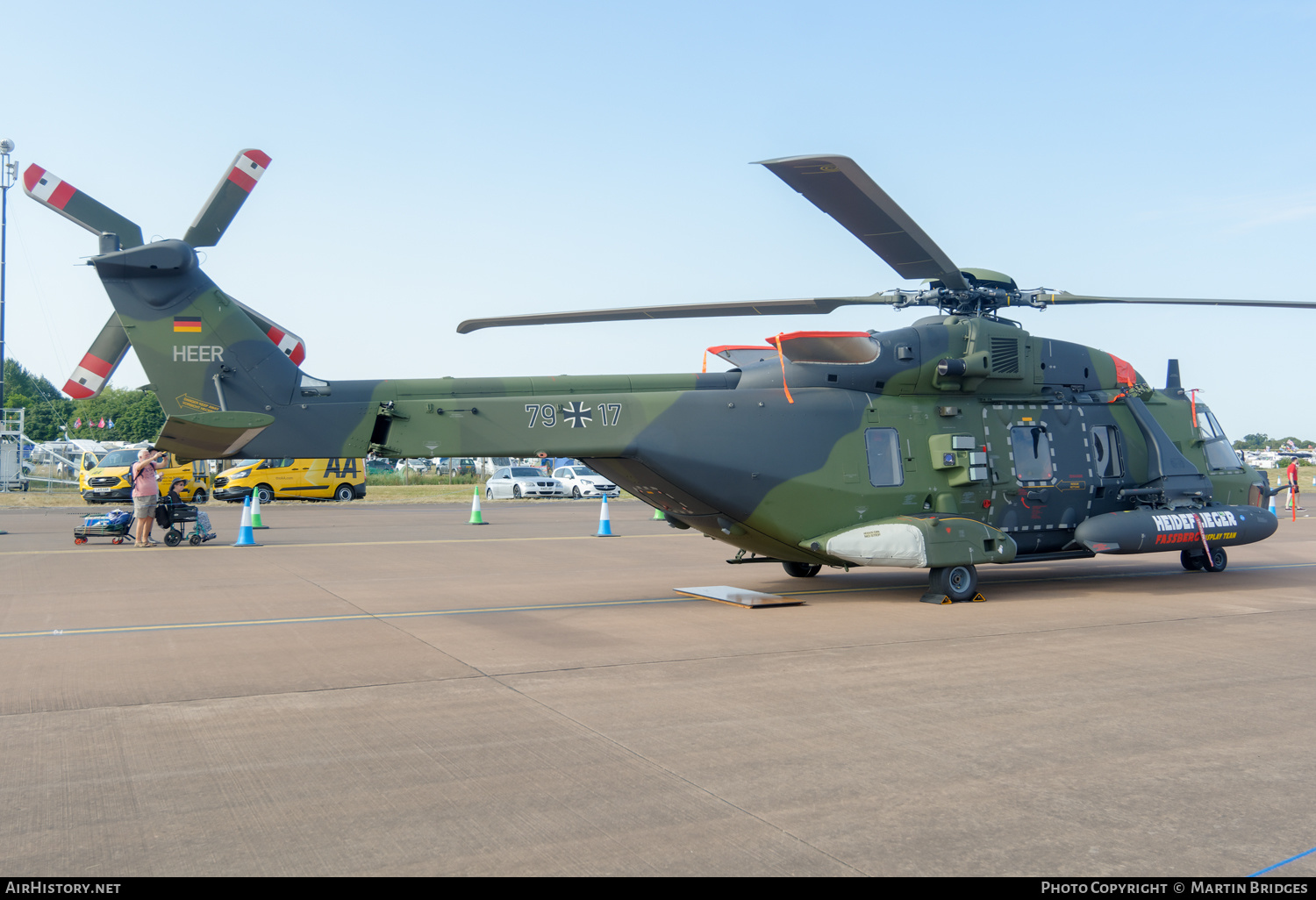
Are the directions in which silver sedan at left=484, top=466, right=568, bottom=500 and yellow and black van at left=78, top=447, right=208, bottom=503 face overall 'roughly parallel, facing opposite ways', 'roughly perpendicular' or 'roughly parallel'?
roughly perpendicular

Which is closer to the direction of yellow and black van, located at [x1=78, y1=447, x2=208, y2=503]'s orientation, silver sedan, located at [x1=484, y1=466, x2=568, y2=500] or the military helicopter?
the military helicopter

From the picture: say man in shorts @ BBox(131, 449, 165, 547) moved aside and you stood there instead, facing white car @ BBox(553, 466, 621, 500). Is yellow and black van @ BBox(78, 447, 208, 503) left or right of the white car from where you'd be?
left

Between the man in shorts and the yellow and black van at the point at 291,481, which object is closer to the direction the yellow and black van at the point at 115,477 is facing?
the man in shorts

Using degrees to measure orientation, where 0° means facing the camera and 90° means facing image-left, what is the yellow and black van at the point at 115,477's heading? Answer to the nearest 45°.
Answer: approximately 45°

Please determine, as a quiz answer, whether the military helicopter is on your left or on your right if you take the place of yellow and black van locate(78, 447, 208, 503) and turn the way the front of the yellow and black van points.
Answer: on your left
